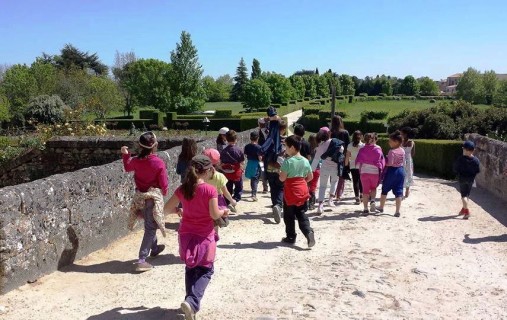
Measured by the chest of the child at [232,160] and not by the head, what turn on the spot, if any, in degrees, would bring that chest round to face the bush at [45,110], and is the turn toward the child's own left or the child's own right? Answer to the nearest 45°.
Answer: approximately 45° to the child's own left

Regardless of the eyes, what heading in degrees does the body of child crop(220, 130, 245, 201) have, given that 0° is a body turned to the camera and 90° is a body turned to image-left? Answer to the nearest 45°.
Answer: approximately 180°

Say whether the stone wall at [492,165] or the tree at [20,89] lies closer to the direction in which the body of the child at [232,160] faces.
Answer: the tree

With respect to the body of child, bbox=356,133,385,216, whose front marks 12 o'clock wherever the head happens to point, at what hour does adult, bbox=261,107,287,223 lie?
adult, bbox=261,107,287,223 is roughly at 8 o'clock from child, bbox=356,133,385,216.

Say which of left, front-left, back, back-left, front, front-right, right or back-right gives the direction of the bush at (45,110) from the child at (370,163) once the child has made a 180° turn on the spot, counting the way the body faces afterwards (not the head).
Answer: back-right

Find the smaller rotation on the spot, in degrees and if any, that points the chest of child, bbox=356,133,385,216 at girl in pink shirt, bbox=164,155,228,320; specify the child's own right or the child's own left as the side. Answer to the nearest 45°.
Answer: approximately 180°

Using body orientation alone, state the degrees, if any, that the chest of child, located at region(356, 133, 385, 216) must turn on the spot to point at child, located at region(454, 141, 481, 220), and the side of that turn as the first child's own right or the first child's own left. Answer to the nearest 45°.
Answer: approximately 90° to the first child's own right

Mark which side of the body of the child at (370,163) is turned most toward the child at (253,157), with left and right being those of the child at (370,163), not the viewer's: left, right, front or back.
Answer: left

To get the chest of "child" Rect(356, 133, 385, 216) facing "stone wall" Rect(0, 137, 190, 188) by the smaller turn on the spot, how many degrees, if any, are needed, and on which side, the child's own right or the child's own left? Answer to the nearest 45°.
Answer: approximately 90° to the child's own left

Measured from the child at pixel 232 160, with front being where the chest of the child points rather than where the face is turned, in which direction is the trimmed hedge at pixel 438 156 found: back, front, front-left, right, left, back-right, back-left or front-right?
front-right

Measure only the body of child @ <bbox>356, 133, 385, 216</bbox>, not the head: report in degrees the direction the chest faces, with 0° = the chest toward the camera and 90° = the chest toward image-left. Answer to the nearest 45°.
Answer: approximately 180°

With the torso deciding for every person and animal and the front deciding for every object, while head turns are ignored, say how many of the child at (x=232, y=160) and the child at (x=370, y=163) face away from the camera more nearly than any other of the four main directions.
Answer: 2

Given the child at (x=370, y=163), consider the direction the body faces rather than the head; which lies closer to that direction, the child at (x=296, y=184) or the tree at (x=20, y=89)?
the tree

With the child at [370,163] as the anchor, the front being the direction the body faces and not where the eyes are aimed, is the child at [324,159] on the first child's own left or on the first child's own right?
on the first child's own left
